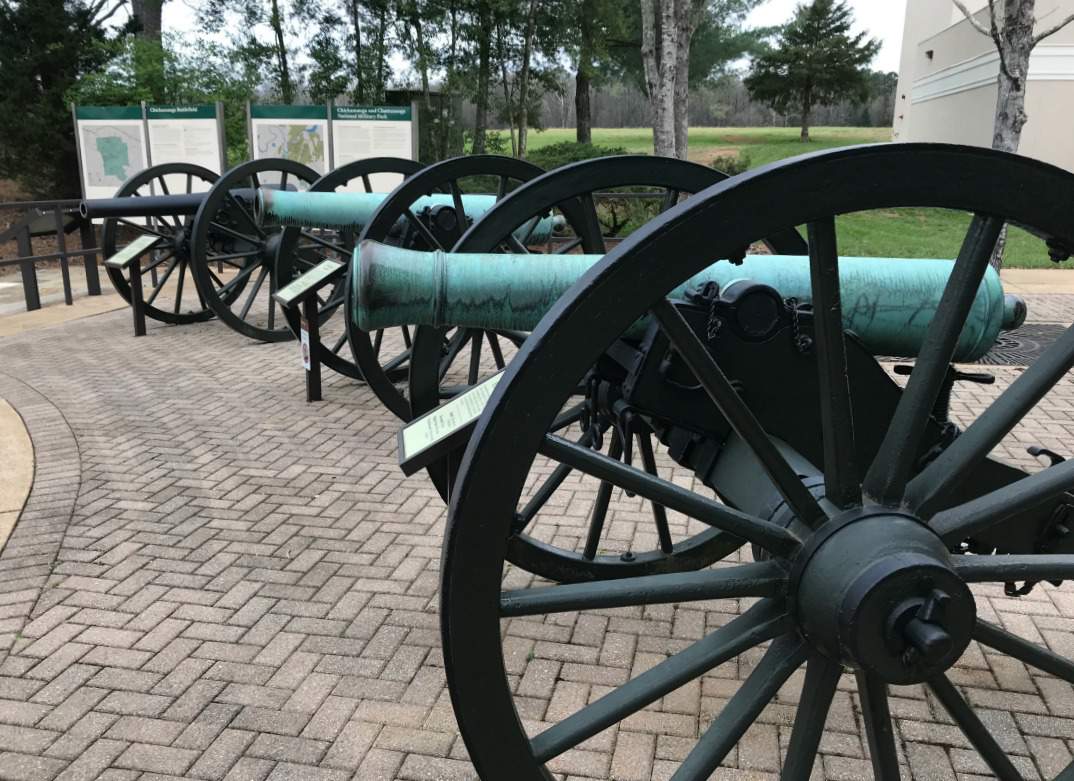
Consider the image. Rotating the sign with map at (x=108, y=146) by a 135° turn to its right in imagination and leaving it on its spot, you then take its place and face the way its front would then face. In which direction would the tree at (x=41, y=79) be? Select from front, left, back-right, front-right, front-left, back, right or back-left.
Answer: front-right

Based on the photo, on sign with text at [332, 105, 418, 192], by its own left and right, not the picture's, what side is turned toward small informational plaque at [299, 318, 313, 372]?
front

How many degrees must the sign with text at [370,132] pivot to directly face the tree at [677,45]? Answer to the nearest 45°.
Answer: approximately 135° to its left

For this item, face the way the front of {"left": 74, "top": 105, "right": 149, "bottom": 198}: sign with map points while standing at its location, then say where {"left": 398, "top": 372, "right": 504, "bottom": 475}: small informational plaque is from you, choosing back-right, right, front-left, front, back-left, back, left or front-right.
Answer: front

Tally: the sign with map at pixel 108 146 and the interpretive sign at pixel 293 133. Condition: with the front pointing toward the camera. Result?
2

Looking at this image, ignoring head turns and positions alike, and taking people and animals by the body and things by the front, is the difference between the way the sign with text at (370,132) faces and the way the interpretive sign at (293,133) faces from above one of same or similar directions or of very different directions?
same or similar directions

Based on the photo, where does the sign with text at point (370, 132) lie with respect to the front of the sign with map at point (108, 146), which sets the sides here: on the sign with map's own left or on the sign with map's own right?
on the sign with map's own left

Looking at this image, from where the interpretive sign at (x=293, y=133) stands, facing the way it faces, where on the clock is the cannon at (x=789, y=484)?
The cannon is roughly at 12 o'clock from the interpretive sign.

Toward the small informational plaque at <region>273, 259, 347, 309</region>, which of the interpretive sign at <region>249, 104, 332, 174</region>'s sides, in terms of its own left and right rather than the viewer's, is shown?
front

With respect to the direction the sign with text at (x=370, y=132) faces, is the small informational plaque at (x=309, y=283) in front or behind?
in front

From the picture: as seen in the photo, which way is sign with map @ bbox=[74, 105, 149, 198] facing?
toward the camera

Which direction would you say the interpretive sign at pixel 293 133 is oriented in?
toward the camera

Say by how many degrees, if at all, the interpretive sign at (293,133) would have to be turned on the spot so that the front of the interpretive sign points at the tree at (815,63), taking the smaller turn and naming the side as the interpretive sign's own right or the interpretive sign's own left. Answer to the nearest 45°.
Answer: approximately 135° to the interpretive sign's own left

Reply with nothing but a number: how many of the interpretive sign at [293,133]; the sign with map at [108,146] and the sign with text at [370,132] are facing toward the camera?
3

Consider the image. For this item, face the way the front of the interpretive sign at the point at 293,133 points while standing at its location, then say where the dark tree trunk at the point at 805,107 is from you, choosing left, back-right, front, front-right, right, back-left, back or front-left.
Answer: back-left

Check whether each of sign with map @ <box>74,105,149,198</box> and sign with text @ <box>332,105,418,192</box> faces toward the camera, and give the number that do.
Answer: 2

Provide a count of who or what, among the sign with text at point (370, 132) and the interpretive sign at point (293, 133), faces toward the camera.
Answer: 2
